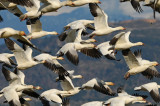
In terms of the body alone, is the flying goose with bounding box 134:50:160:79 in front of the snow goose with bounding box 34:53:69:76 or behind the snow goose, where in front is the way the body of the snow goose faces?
in front

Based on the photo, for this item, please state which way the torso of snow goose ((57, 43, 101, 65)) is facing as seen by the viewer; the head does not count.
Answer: to the viewer's right

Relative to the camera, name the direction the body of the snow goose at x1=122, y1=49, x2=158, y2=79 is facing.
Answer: to the viewer's right
